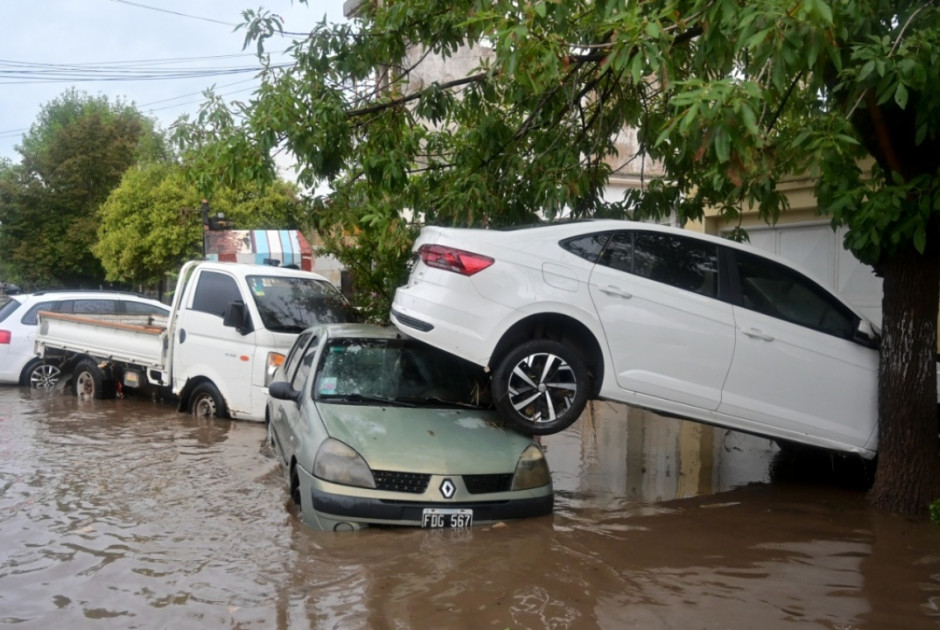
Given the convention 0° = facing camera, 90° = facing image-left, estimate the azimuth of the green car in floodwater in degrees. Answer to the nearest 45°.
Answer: approximately 315°

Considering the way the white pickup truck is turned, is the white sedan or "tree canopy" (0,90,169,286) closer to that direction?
the white sedan

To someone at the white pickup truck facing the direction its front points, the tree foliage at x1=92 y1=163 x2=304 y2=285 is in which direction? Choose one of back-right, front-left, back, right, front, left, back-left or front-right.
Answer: back-left

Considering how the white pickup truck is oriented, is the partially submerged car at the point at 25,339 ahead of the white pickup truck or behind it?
behind

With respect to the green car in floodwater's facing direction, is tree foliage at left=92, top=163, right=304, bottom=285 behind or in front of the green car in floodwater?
behind

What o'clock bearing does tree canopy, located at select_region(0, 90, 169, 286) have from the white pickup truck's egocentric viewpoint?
The tree canopy is roughly at 7 o'clock from the white pickup truck.
